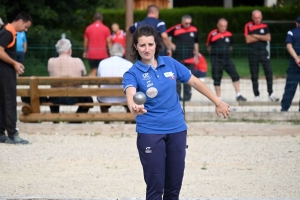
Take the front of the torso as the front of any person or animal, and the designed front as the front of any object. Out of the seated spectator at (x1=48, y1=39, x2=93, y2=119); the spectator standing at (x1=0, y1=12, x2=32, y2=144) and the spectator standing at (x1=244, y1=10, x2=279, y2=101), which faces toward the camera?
the spectator standing at (x1=244, y1=10, x2=279, y2=101)

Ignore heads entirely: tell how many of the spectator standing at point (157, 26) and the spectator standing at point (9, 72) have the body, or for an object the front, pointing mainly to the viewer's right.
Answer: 1

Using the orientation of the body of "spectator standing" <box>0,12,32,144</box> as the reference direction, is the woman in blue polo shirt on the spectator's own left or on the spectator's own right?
on the spectator's own right

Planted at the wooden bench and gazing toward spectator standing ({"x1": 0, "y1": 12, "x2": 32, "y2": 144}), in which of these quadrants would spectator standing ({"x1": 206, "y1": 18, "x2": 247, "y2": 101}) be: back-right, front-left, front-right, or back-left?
back-left

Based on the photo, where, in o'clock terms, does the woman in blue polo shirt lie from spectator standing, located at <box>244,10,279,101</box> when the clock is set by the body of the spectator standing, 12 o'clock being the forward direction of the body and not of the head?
The woman in blue polo shirt is roughly at 12 o'clock from the spectator standing.

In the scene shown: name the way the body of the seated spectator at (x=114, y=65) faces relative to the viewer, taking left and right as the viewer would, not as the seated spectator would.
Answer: facing away from the viewer

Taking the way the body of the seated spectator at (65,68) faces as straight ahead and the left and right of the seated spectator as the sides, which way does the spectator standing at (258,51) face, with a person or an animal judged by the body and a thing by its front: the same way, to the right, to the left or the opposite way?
the opposite way

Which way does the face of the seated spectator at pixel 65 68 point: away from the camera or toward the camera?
away from the camera

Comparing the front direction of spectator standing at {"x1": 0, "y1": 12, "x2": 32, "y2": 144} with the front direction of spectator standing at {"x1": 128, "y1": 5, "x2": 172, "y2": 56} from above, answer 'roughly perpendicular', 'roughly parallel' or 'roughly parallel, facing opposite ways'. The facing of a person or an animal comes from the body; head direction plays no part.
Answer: roughly perpendicular

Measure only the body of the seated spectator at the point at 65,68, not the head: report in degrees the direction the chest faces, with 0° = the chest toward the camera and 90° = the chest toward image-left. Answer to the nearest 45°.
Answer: approximately 180°

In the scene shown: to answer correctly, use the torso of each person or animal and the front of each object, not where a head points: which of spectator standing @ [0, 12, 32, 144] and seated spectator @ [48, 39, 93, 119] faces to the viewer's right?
the spectator standing

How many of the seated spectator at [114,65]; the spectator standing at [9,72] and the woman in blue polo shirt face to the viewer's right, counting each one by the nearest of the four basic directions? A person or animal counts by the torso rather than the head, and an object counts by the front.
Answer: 1

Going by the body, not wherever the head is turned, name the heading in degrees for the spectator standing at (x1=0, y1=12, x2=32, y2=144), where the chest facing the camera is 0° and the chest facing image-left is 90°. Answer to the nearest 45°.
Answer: approximately 270°

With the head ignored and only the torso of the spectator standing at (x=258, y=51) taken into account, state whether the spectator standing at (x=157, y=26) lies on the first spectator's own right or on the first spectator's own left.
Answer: on the first spectator's own right
